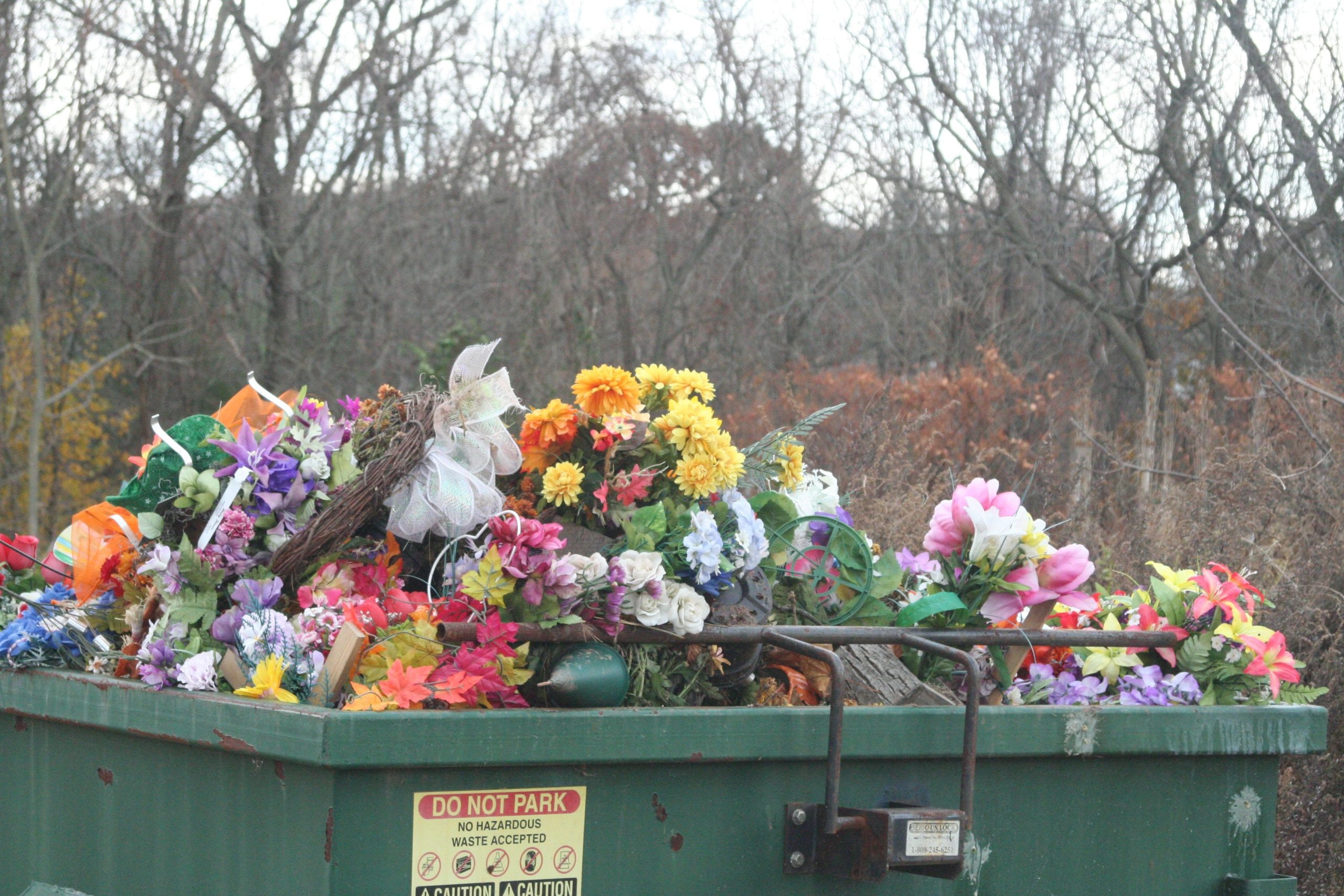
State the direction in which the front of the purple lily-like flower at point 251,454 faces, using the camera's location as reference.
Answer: facing the viewer

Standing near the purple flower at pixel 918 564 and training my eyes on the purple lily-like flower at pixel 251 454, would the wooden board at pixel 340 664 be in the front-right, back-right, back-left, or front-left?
front-left

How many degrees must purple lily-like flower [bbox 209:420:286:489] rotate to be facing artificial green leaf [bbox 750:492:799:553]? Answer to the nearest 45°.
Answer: approximately 90° to its left

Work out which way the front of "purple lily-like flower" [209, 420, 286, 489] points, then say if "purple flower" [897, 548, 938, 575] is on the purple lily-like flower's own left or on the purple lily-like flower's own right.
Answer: on the purple lily-like flower's own left

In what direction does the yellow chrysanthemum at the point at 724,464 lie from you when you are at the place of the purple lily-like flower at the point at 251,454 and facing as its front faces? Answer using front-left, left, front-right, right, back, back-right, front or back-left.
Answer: left

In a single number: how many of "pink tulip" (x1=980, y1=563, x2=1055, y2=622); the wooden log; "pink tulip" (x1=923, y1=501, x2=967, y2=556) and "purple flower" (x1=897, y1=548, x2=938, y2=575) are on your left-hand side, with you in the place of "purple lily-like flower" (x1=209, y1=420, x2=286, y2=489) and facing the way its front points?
4

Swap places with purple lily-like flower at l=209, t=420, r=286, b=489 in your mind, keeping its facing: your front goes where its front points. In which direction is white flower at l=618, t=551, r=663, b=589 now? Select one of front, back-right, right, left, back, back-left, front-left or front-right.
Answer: front-left

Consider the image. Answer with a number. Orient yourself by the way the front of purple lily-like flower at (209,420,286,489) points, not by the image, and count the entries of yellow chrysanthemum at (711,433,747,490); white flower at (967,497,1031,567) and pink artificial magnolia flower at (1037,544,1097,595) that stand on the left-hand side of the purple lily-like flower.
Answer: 3
